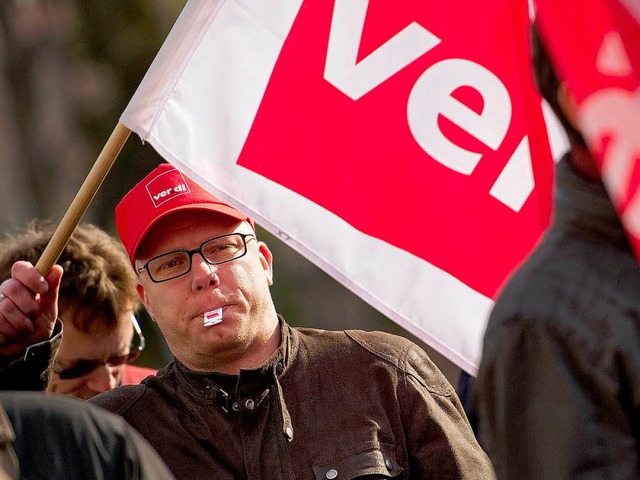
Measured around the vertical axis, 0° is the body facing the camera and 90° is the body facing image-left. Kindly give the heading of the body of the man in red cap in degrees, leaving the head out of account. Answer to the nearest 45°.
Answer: approximately 0°
